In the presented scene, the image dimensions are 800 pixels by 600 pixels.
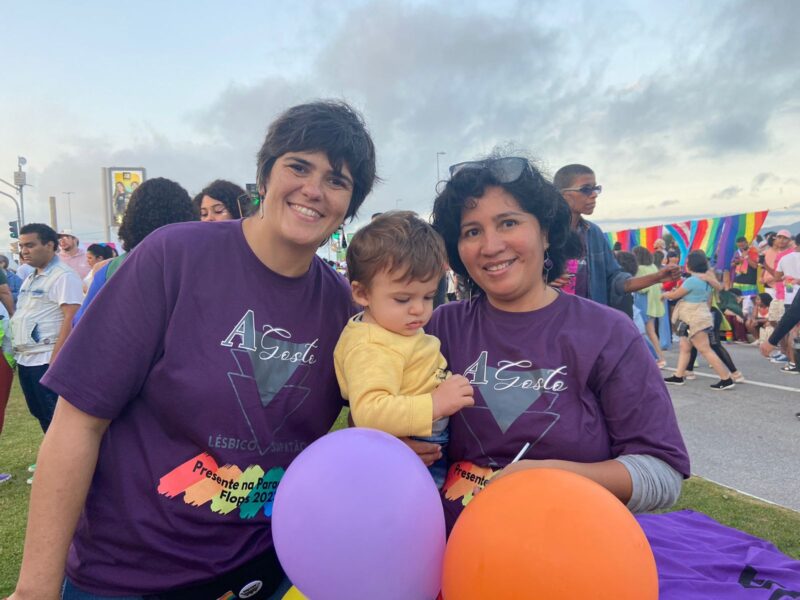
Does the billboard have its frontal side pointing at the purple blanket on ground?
yes

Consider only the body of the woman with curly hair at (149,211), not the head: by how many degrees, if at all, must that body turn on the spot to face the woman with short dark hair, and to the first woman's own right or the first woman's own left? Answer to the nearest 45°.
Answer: approximately 180°

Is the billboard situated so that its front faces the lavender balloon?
yes

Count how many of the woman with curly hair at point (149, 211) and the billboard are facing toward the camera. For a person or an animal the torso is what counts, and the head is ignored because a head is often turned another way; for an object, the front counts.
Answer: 1

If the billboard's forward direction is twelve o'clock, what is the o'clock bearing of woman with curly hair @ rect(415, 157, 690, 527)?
The woman with curly hair is roughly at 12 o'clock from the billboard.

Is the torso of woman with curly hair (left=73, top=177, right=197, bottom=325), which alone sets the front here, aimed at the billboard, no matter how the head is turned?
yes

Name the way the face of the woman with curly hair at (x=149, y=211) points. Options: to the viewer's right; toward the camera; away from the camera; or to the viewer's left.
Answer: away from the camera

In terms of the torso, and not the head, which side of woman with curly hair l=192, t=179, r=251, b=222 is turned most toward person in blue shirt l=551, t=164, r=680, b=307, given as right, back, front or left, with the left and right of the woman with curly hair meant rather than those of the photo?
left

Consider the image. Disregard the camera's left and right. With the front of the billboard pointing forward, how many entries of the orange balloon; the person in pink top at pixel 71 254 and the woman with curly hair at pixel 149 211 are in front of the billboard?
3

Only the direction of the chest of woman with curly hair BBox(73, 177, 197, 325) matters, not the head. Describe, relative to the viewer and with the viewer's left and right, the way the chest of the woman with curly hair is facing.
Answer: facing away from the viewer

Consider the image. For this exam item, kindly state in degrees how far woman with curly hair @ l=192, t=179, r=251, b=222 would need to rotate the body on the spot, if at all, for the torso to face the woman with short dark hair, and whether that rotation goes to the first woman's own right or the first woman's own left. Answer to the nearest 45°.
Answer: approximately 45° to the first woman's own left

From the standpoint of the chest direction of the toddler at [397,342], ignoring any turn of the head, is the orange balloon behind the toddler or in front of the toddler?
in front

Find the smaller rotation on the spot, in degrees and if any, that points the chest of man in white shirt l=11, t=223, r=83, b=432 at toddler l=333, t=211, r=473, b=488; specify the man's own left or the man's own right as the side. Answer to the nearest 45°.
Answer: approximately 45° to the man's own left
